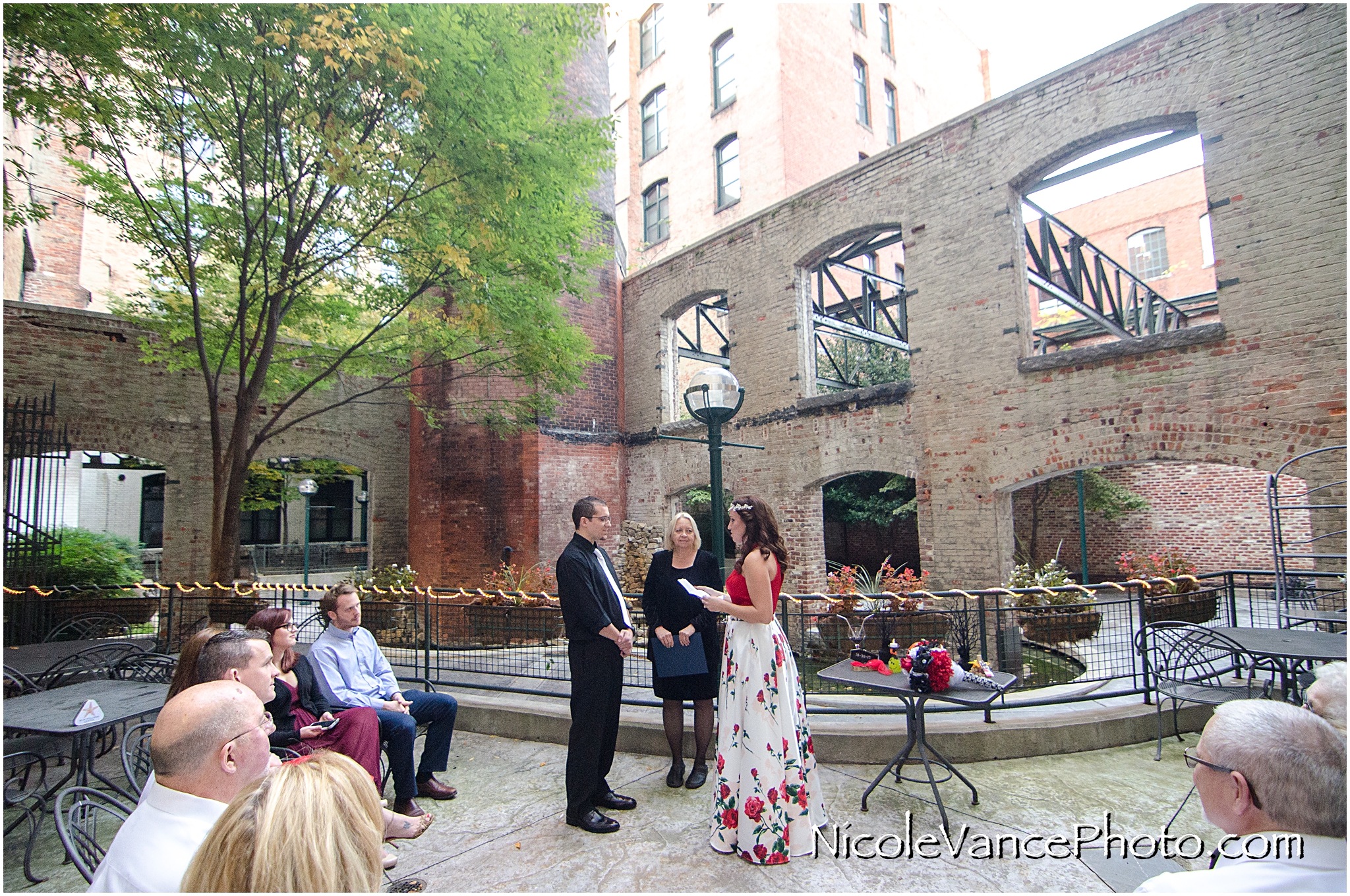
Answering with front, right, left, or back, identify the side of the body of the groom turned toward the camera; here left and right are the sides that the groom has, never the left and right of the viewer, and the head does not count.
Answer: right

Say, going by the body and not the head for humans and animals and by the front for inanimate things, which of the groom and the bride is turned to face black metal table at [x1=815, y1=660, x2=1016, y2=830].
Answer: the groom

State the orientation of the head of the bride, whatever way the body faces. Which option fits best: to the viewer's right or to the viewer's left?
to the viewer's left

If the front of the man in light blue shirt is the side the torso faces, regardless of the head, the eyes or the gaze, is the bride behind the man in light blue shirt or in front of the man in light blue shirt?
in front

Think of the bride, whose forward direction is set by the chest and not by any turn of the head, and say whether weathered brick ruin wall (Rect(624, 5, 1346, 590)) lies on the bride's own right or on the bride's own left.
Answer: on the bride's own right

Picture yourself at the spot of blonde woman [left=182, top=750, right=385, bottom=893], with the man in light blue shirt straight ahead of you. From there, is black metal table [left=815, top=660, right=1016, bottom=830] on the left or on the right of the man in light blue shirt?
right

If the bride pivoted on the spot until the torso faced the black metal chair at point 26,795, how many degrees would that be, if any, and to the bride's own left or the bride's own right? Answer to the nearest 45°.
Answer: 0° — they already face it

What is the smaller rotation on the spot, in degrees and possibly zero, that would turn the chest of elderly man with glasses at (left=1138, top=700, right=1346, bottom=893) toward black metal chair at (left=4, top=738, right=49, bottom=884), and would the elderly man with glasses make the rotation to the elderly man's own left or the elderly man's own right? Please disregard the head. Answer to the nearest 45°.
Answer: approximately 45° to the elderly man's own left

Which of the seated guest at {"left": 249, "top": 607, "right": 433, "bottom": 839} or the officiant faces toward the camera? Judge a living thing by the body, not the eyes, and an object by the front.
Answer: the officiant

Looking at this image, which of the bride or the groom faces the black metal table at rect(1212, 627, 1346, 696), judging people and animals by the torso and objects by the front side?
the groom

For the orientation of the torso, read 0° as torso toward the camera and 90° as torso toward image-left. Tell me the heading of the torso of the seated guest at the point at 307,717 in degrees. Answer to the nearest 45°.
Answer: approximately 270°

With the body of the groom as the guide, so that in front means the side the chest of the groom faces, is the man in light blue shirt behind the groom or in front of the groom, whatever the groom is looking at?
behind

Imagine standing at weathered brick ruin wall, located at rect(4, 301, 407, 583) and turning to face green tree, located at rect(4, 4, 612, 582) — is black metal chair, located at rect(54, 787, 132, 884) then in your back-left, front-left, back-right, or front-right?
front-right

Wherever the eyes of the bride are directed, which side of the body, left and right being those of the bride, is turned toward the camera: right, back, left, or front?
left

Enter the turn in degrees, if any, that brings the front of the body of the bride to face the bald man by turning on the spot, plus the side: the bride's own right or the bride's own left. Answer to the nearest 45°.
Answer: approximately 45° to the bride's own left

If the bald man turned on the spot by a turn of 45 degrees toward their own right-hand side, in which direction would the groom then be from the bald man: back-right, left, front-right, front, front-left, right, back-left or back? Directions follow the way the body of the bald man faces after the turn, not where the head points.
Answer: front-left
